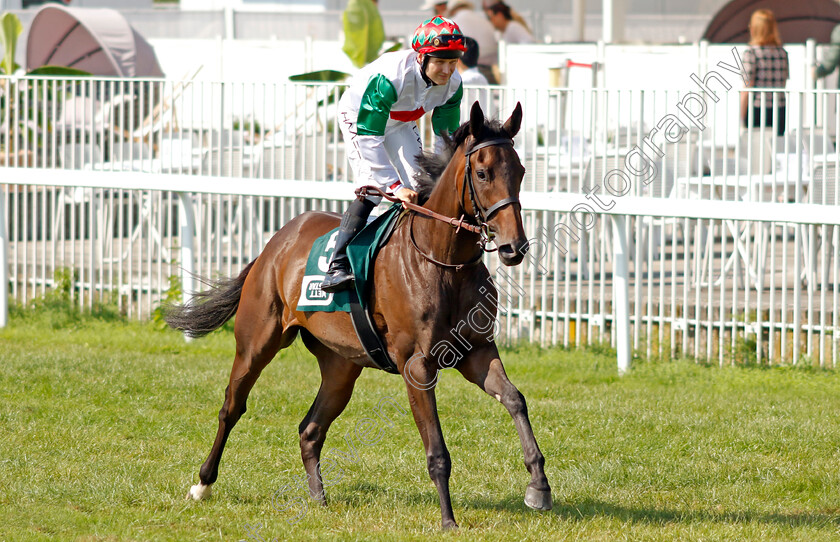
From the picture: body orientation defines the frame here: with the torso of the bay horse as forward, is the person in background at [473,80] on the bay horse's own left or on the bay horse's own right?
on the bay horse's own left

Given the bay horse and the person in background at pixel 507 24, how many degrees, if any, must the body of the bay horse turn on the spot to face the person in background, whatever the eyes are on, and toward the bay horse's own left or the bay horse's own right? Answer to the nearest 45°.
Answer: approximately 135° to the bay horse's own left

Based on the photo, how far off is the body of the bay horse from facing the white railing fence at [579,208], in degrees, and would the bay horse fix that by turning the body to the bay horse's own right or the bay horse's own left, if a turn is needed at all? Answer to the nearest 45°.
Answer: approximately 135° to the bay horse's own left

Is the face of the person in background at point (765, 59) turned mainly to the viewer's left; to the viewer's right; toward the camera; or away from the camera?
away from the camera

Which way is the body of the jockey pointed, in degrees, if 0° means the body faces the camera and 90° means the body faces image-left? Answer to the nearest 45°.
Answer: approximately 315°

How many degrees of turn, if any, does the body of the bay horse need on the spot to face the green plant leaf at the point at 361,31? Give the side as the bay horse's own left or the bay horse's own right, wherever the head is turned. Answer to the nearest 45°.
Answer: approximately 135° to the bay horse's own left

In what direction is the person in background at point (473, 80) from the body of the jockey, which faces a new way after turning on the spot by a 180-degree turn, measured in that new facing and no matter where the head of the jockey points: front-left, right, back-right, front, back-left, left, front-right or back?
front-right

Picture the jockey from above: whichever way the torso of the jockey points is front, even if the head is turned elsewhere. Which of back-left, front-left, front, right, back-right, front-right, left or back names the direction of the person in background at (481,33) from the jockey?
back-left

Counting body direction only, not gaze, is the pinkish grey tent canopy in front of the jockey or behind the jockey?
behind

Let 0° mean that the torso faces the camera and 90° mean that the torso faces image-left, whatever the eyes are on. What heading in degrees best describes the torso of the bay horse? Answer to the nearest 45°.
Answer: approximately 315°

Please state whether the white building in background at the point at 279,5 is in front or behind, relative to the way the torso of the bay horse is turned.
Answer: behind

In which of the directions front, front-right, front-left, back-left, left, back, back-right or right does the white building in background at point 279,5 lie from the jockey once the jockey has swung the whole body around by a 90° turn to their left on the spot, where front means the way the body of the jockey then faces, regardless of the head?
front-left

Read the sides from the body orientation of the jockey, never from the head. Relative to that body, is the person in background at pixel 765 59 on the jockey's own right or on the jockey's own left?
on the jockey's own left
